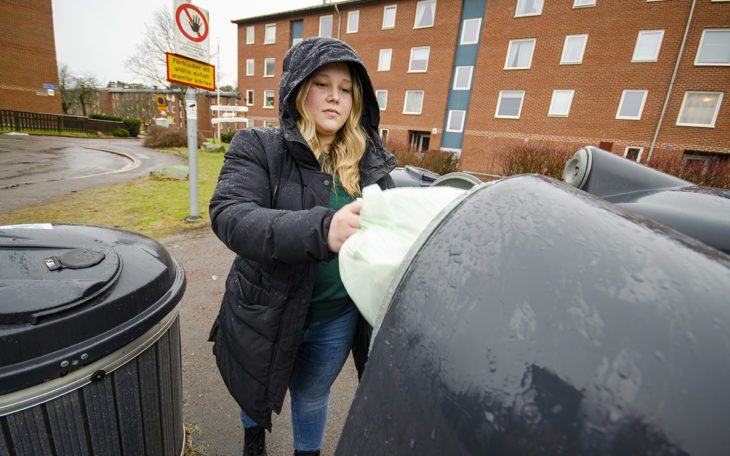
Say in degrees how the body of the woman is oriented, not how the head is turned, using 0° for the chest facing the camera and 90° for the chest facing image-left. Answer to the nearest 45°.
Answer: approximately 315°

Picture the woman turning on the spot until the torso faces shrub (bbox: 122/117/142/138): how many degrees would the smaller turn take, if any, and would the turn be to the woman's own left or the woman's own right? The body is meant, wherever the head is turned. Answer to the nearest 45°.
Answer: approximately 180°

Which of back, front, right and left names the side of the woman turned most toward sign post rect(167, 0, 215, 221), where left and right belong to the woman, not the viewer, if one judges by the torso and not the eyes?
back

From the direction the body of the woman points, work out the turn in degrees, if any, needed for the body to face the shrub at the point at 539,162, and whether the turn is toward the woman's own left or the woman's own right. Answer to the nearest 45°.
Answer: approximately 90° to the woman's own left

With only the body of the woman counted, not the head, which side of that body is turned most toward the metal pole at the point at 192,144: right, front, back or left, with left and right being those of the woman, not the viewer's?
back

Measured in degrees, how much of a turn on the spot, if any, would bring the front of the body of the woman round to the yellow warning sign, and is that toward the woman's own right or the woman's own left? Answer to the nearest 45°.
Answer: approximately 135° to the woman's own left

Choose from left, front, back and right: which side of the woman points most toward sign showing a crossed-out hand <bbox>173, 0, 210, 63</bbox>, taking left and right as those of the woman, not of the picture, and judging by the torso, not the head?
back

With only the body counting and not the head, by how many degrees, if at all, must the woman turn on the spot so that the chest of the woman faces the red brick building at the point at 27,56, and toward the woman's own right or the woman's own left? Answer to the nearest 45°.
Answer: approximately 180°

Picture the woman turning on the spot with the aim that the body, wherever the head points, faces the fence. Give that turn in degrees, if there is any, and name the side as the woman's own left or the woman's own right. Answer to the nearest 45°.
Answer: approximately 180°

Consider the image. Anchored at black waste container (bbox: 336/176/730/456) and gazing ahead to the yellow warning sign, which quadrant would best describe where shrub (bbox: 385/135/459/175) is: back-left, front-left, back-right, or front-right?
front-right
